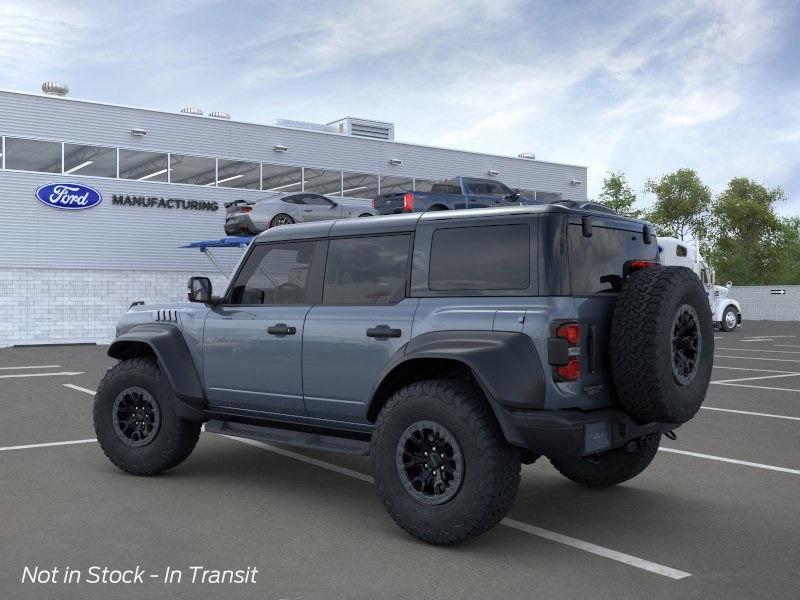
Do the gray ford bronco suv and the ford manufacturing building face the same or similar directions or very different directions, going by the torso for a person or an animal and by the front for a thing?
very different directions

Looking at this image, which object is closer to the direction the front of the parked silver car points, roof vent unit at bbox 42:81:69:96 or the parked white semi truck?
the parked white semi truck

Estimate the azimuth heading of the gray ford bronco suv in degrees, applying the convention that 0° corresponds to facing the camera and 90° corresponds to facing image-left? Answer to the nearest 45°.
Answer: approximately 135°

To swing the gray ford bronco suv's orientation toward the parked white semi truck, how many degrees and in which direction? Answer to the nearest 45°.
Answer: approximately 90° to its right

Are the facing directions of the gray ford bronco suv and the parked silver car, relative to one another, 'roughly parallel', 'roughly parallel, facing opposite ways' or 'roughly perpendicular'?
roughly perpendicular

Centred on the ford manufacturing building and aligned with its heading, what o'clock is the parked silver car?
The parked silver car is roughly at 12 o'clock from the ford manufacturing building.

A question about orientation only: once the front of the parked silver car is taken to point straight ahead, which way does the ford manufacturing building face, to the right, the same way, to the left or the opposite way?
to the right

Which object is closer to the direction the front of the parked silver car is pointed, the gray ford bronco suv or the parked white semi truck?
the parked white semi truck

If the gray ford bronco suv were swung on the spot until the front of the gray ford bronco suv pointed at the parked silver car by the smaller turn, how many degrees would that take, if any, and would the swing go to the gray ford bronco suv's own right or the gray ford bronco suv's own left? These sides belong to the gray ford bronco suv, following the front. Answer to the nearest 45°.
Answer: approximately 45° to the gray ford bronco suv's own right
